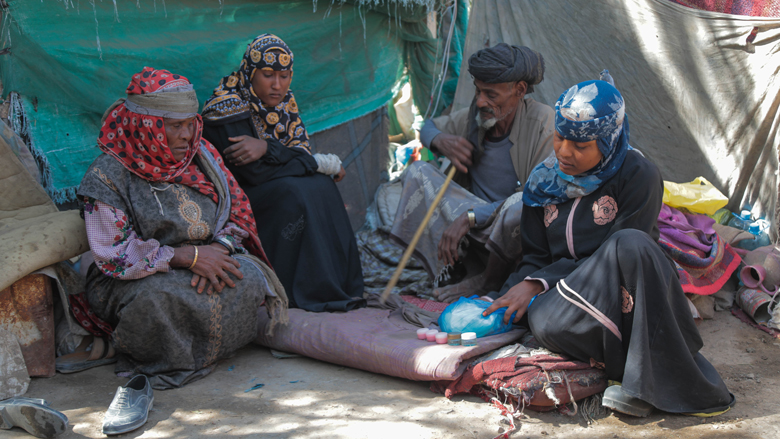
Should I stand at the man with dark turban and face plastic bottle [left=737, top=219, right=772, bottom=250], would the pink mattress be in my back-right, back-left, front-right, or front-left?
back-right

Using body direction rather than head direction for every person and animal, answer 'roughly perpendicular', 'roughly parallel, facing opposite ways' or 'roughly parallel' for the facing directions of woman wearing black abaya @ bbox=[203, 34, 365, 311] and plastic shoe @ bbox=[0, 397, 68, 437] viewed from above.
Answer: roughly perpendicular

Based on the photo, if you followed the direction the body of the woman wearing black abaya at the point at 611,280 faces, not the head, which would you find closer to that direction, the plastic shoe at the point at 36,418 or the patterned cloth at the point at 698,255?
the plastic shoe

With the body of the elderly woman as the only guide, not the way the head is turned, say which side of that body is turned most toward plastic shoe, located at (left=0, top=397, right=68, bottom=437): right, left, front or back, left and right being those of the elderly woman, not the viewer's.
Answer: right

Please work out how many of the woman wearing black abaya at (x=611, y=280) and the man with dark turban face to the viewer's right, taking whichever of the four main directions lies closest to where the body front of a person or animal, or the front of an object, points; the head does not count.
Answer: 0

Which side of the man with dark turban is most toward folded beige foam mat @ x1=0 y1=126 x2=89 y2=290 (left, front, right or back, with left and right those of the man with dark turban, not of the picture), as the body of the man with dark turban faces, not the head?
front

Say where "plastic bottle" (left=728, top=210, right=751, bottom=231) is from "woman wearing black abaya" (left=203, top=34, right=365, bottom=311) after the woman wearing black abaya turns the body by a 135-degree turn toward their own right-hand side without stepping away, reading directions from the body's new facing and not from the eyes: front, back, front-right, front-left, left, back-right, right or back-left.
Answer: back

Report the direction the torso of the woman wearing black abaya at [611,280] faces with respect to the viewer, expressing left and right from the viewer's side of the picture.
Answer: facing the viewer and to the left of the viewer

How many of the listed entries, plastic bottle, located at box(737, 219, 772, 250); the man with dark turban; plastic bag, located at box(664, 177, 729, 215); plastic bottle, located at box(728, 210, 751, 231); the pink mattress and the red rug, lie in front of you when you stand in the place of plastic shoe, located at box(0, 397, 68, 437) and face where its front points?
6

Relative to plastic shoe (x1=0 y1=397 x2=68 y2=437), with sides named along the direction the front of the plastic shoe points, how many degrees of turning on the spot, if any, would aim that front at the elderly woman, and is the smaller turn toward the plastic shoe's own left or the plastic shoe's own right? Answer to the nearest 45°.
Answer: approximately 45° to the plastic shoe's own left

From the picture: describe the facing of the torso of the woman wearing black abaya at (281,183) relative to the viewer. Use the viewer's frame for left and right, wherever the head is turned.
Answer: facing the viewer and to the right of the viewer
